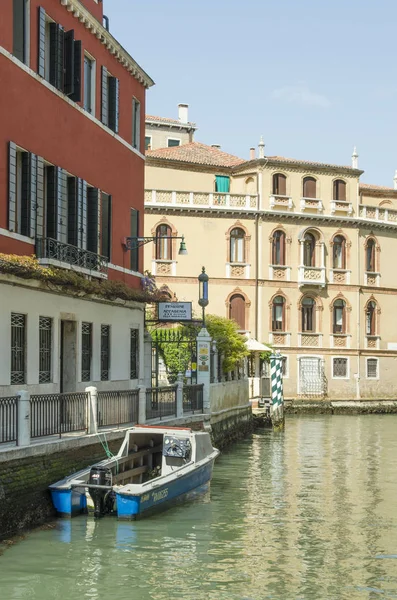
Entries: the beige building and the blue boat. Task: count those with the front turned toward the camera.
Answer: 1

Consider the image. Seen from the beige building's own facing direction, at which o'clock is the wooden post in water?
The wooden post in water is roughly at 12 o'clock from the beige building.

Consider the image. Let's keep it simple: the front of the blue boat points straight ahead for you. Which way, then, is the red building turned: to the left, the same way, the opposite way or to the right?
to the right

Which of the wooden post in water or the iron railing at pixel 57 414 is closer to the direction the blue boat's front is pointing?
the wooden post in water

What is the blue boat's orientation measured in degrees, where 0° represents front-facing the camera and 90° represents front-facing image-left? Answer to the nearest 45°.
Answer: approximately 225°

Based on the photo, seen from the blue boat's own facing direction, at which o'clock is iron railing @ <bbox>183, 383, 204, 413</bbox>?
The iron railing is roughly at 11 o'clock from the blue boat.

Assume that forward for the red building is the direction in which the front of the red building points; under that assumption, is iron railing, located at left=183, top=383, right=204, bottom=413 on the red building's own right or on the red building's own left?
on the red building's own left

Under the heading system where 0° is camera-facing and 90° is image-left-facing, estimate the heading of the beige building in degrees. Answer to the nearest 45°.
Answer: approximately 0°
